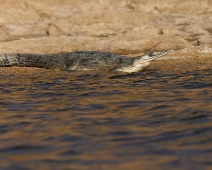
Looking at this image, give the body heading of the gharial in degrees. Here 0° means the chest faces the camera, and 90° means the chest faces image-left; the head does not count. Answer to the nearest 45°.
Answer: approximately 270°
